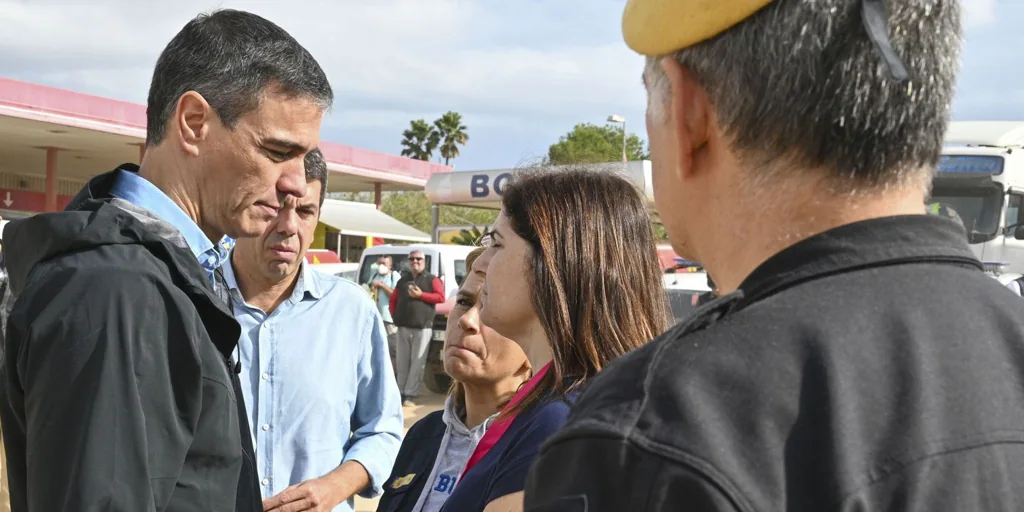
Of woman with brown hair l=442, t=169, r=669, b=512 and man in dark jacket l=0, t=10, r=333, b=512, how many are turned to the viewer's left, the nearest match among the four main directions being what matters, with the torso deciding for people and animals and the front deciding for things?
1

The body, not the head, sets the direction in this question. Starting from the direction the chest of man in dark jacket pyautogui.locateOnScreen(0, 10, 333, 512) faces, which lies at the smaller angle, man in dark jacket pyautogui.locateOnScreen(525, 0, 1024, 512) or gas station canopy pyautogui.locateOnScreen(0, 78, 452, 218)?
the man in dark jacket

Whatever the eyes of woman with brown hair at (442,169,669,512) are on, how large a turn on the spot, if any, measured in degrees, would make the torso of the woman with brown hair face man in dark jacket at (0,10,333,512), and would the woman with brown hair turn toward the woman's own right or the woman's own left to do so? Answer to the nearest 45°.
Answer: approximately 45° to the woman's own left

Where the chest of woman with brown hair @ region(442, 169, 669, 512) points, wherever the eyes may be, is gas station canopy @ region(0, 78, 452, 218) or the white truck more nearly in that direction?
the gas station canopy

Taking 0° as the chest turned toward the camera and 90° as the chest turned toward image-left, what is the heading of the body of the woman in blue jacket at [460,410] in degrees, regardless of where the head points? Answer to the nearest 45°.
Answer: approximately 45°

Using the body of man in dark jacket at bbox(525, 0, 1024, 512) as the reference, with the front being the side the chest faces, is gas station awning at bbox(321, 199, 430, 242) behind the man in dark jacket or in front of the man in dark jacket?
in front

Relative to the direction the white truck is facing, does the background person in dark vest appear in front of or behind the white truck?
in front

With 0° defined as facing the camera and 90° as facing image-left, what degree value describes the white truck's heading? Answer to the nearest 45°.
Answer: approximately 45°

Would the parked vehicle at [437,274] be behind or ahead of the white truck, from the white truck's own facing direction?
ahead

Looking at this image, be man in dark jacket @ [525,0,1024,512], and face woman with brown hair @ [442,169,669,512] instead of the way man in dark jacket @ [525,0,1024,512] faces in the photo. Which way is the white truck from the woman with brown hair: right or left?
right

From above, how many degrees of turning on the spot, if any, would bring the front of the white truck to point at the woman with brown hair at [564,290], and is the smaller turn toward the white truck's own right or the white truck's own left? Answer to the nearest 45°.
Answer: approximately 45° to the white truck's own left

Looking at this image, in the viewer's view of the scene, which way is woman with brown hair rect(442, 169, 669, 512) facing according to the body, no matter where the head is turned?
to the viewer's left

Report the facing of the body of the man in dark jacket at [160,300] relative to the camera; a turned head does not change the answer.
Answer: to the viewer's right

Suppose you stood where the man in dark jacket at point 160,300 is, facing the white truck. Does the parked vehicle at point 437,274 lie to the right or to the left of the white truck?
left
